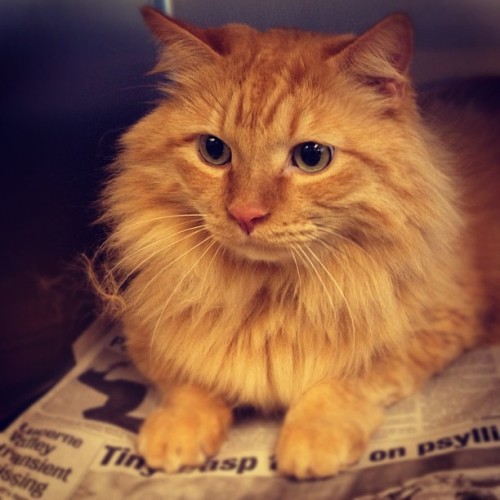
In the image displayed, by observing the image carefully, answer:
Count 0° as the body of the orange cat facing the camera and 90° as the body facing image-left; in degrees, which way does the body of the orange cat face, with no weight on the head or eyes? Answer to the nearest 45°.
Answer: approximately 45°
